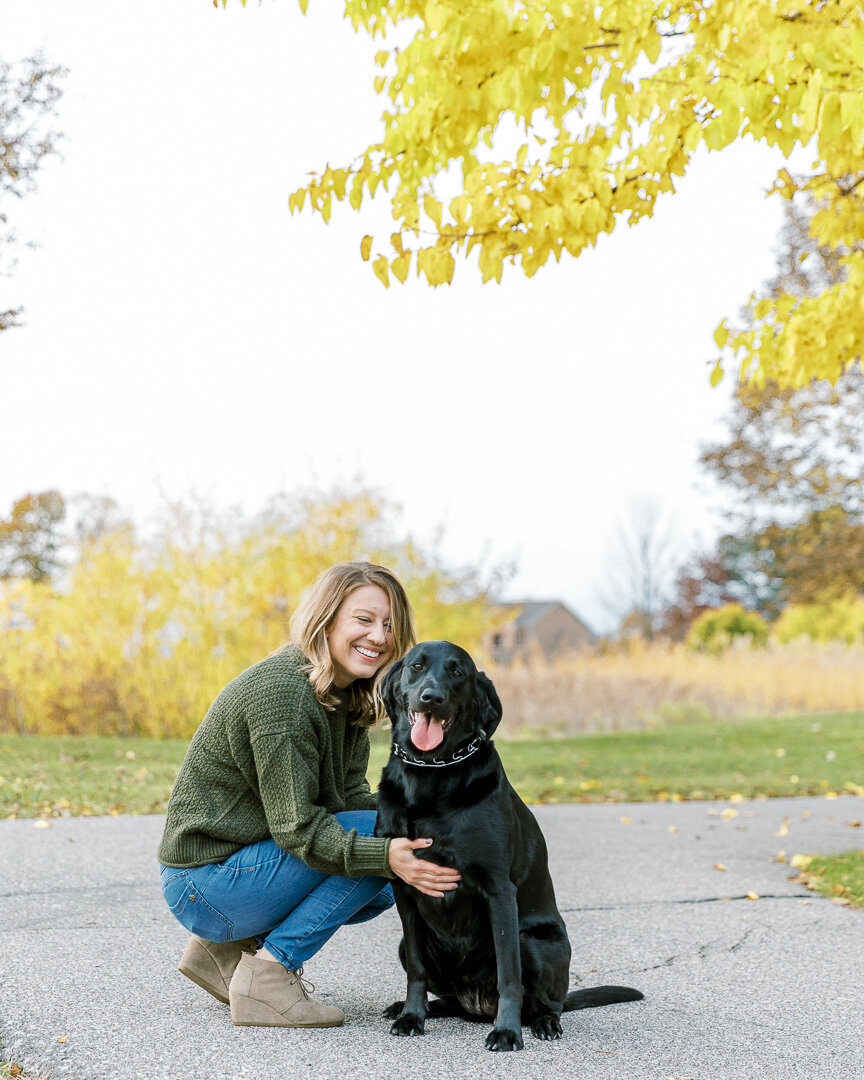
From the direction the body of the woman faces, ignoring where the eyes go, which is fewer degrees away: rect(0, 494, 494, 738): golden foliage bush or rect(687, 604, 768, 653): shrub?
the shrub

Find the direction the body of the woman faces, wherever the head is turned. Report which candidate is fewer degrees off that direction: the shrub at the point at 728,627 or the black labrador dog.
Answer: the black labrador dog

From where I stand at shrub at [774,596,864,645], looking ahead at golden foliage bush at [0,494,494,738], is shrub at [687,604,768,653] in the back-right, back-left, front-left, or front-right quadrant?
front-right

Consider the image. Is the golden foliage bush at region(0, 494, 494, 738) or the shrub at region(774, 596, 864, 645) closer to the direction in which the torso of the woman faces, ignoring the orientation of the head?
the shrub

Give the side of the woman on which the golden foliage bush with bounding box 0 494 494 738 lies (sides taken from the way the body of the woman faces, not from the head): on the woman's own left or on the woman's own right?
on the woman's own left

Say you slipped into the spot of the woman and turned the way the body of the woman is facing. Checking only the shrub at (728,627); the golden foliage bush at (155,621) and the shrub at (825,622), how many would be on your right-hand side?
0

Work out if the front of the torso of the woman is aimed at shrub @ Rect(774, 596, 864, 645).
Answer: no

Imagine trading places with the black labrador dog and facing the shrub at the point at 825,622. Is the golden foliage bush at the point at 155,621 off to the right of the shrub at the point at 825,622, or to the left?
left

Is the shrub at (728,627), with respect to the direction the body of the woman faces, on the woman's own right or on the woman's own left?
on the woman's own left

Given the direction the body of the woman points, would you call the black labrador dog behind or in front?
in front

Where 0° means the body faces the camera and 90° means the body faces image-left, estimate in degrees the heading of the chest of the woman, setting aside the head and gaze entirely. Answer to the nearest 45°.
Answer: approximately 270°

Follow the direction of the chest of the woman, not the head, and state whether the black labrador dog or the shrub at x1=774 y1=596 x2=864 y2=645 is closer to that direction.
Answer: the black labrador dog
